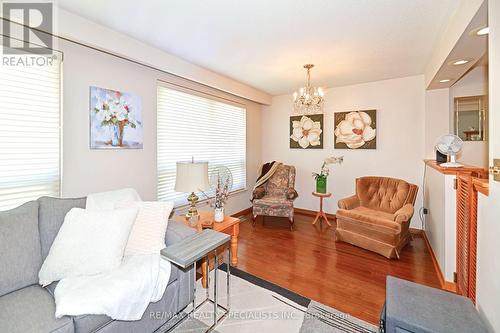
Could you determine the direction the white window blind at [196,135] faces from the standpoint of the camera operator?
facing the viewer and to the right of the viewer

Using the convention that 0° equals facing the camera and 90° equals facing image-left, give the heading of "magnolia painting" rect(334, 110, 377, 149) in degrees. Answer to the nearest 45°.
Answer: approximately 0°

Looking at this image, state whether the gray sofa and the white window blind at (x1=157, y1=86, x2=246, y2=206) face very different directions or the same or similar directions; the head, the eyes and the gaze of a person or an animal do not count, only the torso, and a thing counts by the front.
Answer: same or similar directions

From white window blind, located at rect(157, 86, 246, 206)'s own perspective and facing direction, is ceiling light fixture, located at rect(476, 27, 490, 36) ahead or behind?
ahead

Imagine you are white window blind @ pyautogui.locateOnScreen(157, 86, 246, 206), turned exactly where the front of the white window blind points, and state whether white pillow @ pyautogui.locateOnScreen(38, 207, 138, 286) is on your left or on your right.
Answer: on your right

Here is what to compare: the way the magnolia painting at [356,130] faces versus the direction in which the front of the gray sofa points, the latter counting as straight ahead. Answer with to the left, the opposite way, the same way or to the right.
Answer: to the right

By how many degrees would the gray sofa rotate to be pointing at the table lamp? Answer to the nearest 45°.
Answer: approximately 45° to its left

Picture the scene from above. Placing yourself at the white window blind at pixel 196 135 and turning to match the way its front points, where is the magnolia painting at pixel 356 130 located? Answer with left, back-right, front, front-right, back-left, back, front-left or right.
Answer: front-left
